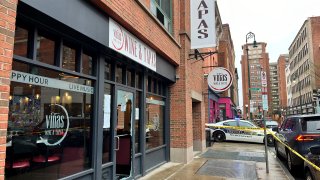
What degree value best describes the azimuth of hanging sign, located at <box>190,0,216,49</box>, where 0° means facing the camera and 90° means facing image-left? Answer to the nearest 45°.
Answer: approximately 0°

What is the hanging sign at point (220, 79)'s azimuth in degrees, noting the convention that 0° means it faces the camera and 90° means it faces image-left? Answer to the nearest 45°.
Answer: approximately 0°

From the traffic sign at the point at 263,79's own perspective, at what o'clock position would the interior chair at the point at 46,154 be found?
The interior chair is roughly at 1 o'clock from the traffic sign.

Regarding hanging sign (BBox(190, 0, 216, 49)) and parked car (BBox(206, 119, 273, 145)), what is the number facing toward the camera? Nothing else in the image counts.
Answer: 1

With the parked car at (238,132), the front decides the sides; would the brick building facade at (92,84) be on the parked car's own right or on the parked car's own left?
on the parked car's own right
